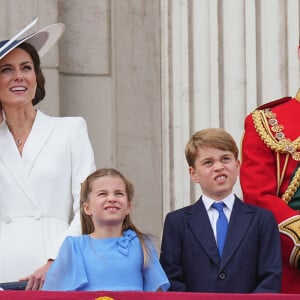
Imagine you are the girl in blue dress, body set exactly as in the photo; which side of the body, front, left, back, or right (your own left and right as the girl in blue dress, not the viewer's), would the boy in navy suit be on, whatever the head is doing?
left

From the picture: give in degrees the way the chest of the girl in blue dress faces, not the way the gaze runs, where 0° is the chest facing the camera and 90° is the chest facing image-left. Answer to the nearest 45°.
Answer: approximately 0°

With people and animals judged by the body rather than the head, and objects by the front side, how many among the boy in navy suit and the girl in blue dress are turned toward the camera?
2

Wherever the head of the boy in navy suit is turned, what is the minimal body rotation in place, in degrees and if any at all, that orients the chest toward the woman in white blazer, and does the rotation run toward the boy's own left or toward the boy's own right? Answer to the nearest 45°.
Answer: approximately 90° to the boy's own right

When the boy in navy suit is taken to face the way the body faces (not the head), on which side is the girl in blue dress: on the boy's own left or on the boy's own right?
on the boy's own right

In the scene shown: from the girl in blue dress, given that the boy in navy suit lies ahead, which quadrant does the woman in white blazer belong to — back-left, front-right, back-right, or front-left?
back-left

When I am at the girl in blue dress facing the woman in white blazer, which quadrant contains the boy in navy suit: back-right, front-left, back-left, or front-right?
back-right

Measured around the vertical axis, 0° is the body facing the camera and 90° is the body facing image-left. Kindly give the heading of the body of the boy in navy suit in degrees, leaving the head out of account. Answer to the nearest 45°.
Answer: approximately 0°
